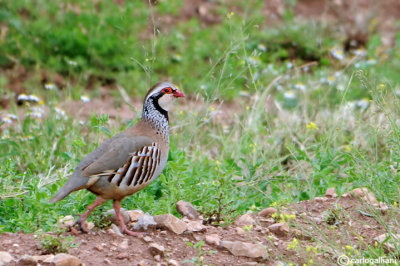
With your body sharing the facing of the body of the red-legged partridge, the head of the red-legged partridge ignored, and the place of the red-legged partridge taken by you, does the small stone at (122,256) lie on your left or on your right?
on your right

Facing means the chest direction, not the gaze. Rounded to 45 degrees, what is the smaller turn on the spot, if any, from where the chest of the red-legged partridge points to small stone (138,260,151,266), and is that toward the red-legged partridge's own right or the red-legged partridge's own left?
approximately 90° to the red-legged partridge's own right

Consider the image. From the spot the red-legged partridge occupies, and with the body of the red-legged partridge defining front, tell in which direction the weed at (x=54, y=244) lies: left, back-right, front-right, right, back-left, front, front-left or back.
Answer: back-right

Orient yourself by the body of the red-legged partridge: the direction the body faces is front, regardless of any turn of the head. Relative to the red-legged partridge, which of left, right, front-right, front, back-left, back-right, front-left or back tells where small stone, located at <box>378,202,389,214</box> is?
front

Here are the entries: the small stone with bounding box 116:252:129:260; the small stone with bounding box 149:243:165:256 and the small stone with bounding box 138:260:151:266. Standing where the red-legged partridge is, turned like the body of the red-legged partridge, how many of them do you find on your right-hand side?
3

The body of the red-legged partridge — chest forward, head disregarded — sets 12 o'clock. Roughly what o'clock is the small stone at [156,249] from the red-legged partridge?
The small stone is roughly at 3 o'clock from the red-legged partridge.

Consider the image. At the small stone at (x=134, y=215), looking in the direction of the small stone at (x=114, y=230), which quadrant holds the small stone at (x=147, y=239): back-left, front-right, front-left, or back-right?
front-left

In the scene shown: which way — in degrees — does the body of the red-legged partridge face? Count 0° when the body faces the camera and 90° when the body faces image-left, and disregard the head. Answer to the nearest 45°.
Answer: approximately 270°

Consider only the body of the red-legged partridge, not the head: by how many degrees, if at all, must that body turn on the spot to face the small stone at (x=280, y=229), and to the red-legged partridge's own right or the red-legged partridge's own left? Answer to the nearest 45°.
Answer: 0° — it already faces it

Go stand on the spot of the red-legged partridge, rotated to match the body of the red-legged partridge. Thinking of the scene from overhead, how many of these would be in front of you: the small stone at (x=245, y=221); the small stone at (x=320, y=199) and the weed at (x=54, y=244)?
2

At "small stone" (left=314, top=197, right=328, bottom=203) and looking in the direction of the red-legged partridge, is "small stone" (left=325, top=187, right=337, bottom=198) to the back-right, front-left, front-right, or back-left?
back-right
